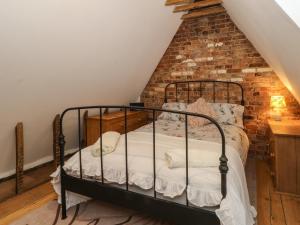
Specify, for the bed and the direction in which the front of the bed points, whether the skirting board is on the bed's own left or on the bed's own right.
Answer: on the bed's own right

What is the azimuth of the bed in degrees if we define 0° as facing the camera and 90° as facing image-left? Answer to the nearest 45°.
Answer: approximately 45°

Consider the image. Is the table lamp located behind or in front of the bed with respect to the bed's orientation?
behind

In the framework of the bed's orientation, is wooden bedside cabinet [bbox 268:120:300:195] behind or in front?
behind
